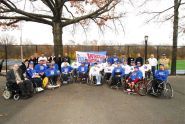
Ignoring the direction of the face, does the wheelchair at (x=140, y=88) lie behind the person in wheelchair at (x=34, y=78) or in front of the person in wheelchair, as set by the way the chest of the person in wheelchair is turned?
in front

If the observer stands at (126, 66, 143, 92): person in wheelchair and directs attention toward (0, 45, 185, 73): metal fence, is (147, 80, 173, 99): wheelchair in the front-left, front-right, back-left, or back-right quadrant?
back-right

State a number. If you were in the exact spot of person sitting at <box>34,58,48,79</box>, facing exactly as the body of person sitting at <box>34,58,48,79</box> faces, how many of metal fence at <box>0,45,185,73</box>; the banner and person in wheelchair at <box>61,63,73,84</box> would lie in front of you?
0

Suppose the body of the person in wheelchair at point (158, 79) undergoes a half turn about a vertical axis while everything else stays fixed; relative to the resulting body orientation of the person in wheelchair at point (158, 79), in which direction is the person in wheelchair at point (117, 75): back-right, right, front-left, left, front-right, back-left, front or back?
left

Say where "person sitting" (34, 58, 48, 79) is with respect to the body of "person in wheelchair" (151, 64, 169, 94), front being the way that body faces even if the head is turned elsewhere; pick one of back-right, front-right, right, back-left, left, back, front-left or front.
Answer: front-right

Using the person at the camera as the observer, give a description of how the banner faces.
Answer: facing the viewer

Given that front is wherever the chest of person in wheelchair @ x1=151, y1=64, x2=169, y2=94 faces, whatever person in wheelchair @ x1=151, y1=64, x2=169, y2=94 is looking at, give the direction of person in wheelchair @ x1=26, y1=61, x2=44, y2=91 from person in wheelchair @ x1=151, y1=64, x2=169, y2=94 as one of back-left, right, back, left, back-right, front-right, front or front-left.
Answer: front-right

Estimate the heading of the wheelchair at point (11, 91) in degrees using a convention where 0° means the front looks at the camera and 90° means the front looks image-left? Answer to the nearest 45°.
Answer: approximately 315°

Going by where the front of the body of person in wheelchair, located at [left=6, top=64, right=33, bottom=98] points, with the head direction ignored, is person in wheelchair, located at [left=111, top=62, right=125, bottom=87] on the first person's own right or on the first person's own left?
on the first person's own left

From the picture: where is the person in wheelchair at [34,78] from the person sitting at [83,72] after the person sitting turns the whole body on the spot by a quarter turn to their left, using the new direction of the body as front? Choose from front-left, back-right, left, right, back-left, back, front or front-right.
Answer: back-right

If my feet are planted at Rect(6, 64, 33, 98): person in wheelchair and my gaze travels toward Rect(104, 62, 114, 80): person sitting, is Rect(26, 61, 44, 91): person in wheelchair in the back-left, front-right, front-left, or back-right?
front-left

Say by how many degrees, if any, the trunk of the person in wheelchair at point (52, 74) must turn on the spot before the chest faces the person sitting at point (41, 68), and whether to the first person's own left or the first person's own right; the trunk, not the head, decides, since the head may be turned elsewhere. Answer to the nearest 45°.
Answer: approximately 90° to the first person's own right

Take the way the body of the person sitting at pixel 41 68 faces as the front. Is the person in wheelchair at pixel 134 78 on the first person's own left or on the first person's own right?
on the first person's own left

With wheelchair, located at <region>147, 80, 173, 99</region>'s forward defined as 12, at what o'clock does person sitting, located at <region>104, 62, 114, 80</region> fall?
The person sitting is roughly at 3 o'clock from the wheelchair.

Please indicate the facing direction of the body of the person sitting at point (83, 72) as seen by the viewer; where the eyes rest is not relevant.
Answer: toward the camera

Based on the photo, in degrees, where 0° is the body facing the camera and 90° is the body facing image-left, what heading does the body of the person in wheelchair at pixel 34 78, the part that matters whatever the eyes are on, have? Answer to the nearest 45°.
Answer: approximately 315°

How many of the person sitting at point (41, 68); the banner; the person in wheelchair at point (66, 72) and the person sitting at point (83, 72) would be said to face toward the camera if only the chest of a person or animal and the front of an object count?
4

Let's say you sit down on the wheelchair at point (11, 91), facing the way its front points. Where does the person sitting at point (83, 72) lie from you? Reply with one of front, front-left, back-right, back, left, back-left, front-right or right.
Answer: left
